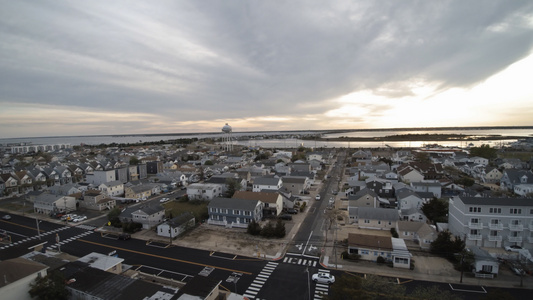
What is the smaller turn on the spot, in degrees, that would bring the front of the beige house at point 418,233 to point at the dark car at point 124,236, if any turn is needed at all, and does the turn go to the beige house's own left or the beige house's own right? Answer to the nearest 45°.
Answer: approximately 45° to the beige house's own right

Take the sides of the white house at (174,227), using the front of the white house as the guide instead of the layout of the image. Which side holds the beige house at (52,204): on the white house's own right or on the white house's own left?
on the white house's own right

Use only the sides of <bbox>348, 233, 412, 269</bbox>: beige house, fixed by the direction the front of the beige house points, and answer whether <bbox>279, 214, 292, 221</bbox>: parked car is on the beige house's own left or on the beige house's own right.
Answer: on the beige house's own right

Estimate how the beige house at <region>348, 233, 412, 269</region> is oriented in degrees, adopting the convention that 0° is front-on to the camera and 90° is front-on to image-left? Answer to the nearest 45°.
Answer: approximately 0°

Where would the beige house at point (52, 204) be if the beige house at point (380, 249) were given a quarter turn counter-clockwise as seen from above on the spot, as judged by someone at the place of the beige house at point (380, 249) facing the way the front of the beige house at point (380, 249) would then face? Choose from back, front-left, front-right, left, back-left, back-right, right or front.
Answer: back
